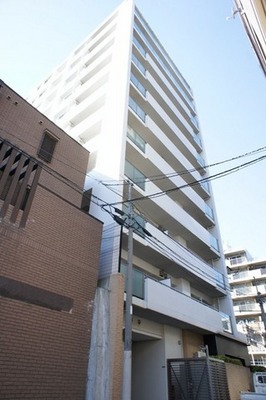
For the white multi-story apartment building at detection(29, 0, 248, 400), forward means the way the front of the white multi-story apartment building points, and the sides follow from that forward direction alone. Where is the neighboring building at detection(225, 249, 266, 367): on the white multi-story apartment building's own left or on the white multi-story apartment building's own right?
on the white multi-story apartment building's own left

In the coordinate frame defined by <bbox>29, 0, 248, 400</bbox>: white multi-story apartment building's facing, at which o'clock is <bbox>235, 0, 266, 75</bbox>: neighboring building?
The neighboring building is roughly at 1 o'clock from the white multi-story apartment building.

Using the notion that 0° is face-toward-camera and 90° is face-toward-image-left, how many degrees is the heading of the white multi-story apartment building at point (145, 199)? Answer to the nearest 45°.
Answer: approximately 315°
